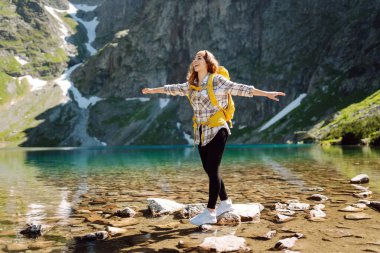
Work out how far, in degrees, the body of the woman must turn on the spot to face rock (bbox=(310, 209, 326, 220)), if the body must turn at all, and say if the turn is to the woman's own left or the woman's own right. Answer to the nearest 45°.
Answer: approximately 135° to the woman's own left

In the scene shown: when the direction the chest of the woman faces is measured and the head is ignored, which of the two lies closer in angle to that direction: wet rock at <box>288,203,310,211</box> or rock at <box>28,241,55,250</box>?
the rock

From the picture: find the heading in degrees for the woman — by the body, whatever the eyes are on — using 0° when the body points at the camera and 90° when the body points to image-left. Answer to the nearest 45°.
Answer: approximately 45°

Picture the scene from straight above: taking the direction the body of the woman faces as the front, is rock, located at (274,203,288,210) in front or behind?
behind

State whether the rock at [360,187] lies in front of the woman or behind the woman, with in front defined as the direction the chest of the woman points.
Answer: behind
